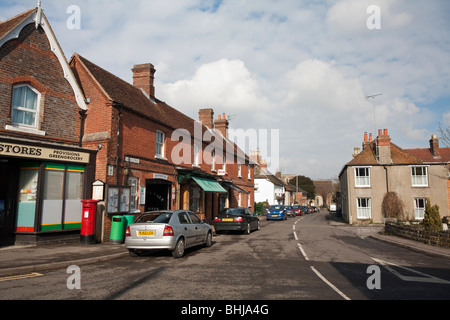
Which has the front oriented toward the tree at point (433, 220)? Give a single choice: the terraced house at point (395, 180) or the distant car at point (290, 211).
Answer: the terraced house

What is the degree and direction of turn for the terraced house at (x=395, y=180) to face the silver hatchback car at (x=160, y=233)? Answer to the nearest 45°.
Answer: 0° — it already faces it

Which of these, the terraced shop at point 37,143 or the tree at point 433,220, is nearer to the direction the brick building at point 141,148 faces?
the tree

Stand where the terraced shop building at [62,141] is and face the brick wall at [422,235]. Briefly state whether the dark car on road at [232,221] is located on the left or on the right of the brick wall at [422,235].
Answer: left

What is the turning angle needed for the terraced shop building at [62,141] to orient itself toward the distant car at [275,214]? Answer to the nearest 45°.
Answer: approximately 90° to its left

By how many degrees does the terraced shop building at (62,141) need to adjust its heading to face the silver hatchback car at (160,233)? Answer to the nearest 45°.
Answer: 0° — it already faces it

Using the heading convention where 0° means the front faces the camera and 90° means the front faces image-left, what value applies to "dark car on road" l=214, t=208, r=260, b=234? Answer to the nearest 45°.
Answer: approximately 225°

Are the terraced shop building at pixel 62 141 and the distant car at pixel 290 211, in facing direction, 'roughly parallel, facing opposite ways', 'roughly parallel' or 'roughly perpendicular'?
roughly perpendicular

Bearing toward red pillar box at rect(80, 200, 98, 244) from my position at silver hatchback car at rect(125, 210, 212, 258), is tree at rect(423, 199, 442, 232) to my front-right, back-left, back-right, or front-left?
back-right

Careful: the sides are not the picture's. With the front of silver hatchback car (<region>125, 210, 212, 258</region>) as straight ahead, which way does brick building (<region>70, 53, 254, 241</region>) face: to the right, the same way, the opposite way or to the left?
to the right

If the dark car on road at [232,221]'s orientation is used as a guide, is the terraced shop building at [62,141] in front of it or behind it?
behind

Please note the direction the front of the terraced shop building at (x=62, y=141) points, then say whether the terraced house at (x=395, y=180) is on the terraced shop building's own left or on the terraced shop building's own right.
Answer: on the terraced shop building's own left

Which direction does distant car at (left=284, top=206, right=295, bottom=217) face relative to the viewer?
away from the camera
